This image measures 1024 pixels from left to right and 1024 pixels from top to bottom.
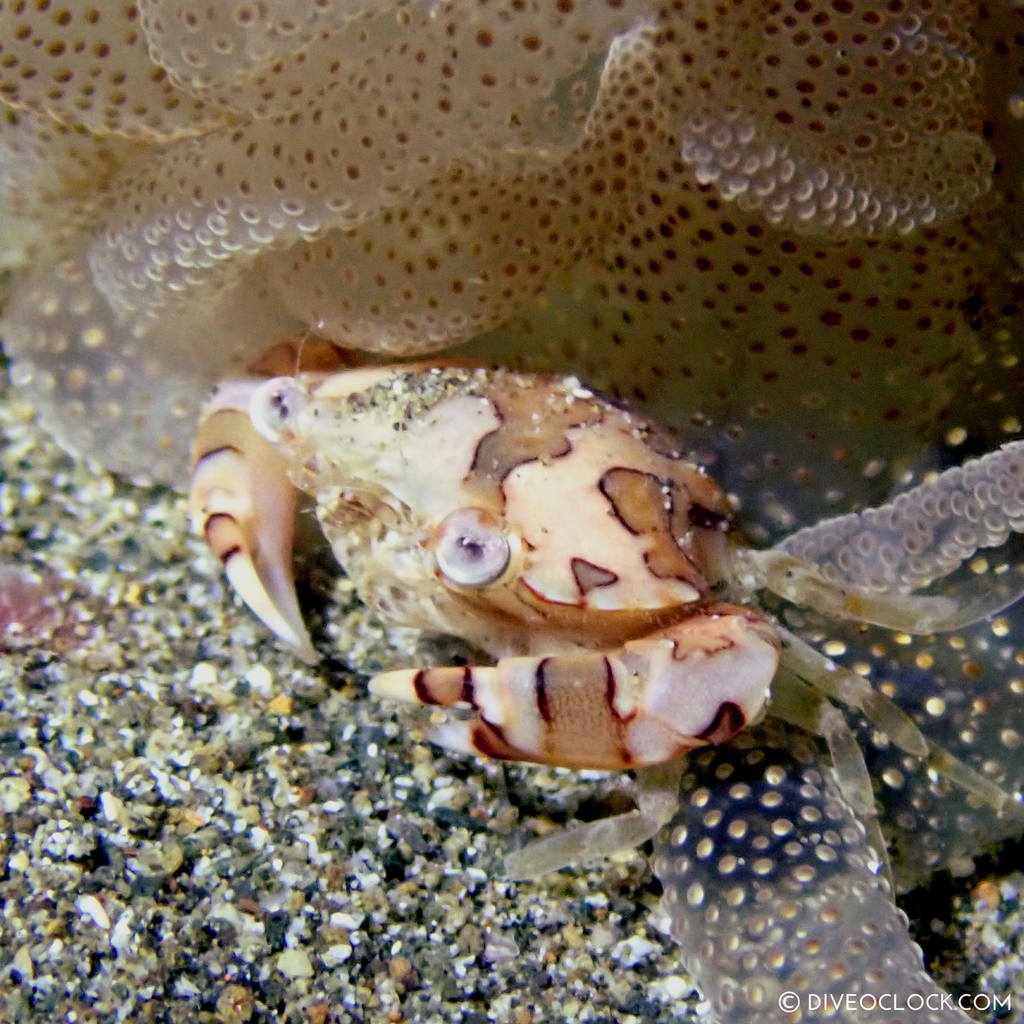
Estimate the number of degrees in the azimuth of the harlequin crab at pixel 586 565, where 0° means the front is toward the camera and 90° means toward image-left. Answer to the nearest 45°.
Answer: approximately 45°
